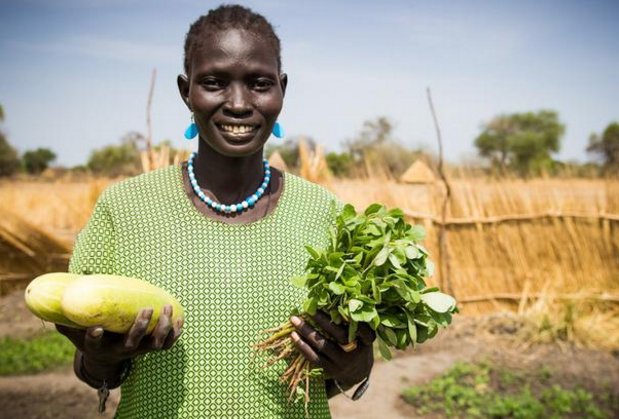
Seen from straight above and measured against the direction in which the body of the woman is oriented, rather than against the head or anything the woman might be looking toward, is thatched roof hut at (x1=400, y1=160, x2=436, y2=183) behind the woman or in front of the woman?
behind

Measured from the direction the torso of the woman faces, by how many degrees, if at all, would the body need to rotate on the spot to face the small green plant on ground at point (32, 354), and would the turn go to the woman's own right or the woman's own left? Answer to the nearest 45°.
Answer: approximately 135° to the woman's own right

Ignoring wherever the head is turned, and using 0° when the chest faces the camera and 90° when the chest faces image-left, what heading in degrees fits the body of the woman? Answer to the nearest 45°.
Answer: approximately 0°

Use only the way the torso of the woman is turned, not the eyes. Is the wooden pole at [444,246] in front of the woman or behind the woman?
behind

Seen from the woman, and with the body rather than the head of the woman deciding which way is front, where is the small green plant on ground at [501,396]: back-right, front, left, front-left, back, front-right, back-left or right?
back-left

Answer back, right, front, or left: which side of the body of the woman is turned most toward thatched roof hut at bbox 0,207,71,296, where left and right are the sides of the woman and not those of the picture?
back
